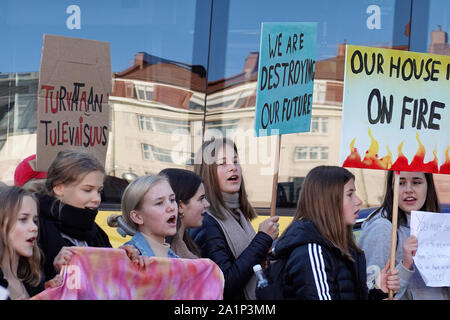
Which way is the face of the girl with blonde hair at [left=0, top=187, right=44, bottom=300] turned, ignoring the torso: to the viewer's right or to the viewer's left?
to the viewer's right

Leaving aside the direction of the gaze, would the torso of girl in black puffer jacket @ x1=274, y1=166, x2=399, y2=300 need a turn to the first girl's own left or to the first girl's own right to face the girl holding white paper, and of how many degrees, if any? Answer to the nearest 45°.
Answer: approximately 45° to the first girl's own left

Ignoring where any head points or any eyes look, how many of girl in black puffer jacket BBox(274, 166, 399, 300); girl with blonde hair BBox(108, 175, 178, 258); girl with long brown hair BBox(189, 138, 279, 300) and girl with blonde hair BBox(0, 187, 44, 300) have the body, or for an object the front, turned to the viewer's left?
0

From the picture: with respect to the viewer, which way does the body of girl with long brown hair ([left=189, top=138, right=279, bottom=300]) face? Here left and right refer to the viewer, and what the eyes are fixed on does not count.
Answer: facing the viewer and to the right of the viewer

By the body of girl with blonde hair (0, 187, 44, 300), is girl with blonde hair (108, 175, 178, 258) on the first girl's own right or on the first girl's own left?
on the first girl's own left

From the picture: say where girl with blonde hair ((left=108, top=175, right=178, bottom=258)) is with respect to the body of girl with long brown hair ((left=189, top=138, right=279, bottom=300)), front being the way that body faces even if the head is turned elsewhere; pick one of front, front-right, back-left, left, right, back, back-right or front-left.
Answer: right

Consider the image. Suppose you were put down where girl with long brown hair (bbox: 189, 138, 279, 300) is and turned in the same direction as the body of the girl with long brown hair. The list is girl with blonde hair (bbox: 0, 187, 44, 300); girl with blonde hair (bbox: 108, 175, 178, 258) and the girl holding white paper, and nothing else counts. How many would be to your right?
2

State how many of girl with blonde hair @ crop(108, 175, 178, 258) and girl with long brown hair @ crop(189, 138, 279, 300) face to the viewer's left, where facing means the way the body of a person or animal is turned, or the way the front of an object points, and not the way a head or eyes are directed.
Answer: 0

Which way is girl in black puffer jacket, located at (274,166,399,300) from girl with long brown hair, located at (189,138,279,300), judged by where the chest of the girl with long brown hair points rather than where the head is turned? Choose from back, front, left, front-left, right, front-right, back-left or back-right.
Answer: front

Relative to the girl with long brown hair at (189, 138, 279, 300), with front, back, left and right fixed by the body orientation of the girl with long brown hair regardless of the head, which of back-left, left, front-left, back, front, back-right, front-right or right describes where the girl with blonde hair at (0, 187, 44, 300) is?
right
